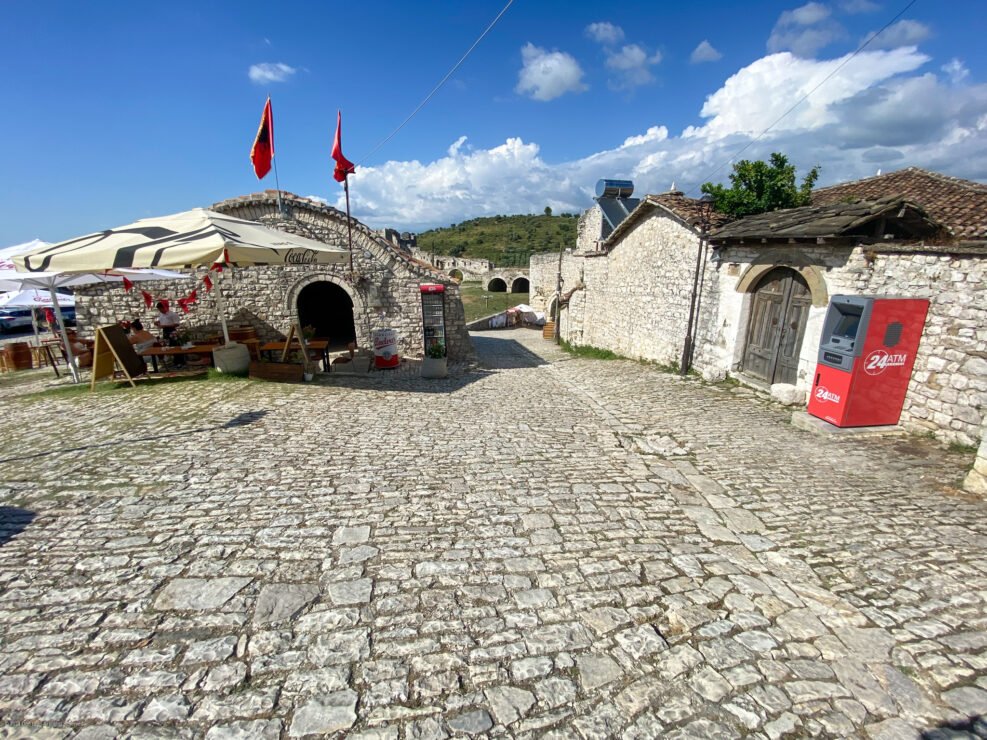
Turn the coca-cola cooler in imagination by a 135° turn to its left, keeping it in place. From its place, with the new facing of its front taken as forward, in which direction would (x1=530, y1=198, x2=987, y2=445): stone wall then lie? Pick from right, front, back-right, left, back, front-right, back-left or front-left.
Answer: right

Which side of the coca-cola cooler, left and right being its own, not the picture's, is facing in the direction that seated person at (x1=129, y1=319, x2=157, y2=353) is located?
right

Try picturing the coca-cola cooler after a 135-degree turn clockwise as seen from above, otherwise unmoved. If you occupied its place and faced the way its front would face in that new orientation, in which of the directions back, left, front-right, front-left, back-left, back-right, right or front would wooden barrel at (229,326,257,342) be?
front-left

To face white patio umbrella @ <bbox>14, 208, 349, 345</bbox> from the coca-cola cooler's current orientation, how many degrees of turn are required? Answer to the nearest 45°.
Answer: approximately 45° to its right

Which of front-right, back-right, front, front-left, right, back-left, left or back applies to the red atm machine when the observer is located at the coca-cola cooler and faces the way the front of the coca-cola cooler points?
front-left

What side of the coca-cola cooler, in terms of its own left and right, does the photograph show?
front

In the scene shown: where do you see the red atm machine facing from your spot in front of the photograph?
facing the viewer and to the left of the viewer

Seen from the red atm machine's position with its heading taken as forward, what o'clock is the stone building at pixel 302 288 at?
The stone building is roughly at 1 o'clock from the red atm machine.

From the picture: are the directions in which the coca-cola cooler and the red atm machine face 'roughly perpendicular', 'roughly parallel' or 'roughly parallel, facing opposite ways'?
roughly perpendicular

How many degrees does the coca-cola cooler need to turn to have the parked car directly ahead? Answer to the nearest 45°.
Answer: approximately 135° to its right

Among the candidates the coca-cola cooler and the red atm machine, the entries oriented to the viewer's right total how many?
0

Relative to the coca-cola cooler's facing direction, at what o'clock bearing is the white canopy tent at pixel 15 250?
The white canopy tent is roughly at 3 o'clock from the coca-cola cooler.

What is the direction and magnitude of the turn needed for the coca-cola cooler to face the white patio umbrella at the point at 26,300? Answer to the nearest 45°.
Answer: approximately 90° to its right

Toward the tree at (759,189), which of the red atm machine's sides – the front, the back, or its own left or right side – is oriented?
right
